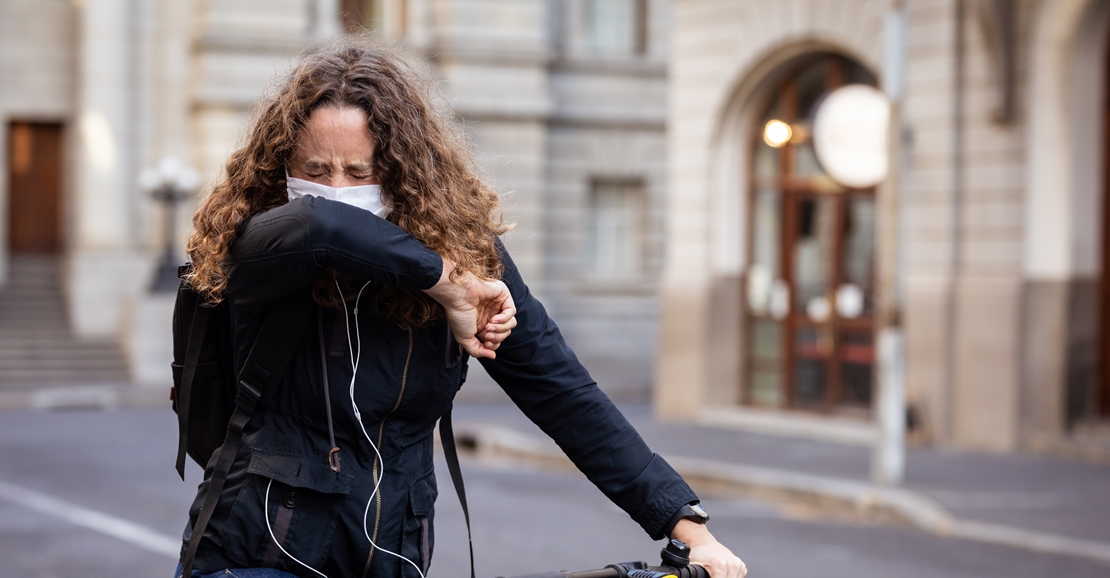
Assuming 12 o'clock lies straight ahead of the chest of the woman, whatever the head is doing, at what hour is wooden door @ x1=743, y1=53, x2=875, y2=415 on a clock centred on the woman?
The wooden door is roughly at 8 o'clock from the woman.

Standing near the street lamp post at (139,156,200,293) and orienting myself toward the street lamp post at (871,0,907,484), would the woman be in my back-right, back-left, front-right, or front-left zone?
front-right

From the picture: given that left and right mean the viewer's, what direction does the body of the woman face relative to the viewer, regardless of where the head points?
facing the viewer and to the right of the viewer

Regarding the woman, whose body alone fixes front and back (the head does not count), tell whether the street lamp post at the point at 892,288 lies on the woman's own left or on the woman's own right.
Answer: on the woman's own left

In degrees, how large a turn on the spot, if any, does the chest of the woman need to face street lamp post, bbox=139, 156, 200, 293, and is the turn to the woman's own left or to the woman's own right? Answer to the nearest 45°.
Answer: approximately 135° to the woman's own left
